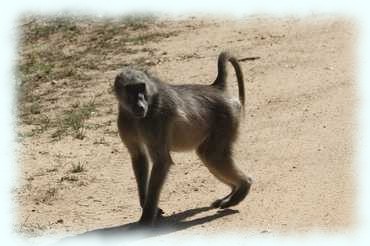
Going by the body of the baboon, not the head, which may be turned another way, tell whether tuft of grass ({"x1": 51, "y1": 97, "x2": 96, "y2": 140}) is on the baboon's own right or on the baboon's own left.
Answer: on the baboon's own right

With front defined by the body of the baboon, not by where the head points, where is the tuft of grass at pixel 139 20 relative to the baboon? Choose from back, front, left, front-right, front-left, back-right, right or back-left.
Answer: back-right

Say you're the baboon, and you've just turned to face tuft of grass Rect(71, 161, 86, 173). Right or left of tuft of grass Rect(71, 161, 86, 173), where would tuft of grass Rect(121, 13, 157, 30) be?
right

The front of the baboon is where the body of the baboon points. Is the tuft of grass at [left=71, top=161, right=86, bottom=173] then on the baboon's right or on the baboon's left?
on the baboon's right

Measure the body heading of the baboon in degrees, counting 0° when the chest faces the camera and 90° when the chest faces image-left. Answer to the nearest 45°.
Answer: approximately 45°
